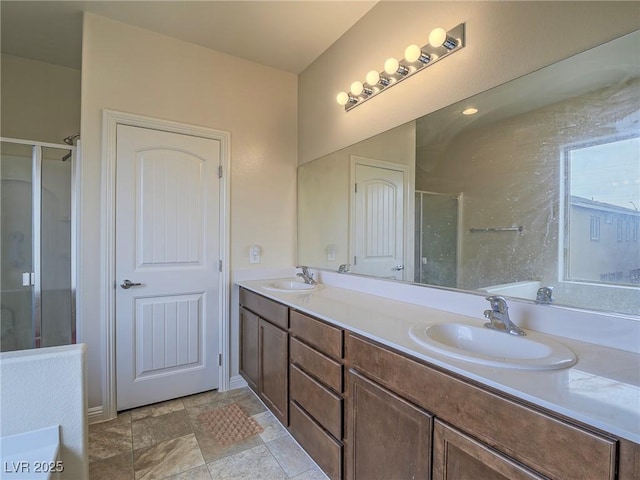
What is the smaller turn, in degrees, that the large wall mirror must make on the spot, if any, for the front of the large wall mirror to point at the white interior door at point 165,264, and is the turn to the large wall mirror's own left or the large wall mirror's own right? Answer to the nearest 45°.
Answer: approximately 45° to the large wall mirror's own right

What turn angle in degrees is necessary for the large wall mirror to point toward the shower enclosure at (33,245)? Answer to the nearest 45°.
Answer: approximately 45° to its right

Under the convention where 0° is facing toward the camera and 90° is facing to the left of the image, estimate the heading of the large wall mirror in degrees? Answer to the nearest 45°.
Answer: approximately 45°
